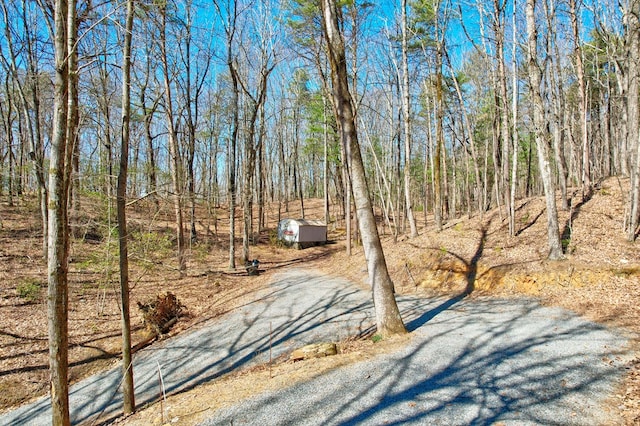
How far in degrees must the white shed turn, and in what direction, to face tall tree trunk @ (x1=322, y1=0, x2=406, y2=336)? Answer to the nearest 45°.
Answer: approximately 45° to its left

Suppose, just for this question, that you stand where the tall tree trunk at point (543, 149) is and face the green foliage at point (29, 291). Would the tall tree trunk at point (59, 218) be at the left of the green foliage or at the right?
left

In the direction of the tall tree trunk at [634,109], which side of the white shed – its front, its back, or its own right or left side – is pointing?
left

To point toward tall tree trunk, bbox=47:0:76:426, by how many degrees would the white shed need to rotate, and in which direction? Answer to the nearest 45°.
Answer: approximately 45° to its left

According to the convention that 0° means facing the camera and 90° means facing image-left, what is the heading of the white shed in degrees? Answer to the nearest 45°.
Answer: approximately 45°

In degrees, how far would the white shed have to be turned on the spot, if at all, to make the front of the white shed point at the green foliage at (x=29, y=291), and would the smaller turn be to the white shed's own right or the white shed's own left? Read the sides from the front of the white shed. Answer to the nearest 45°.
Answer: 0° — it already faces it

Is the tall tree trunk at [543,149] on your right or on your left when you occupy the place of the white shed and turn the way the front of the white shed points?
on your left
